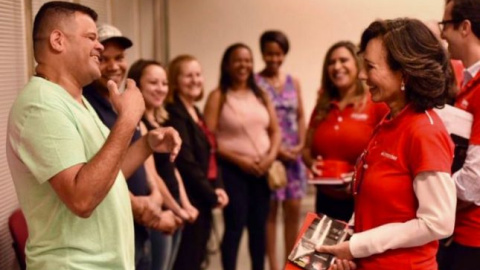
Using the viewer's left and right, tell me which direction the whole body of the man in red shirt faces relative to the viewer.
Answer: facing to the left of the viewer

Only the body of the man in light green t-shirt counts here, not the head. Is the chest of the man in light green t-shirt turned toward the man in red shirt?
yes

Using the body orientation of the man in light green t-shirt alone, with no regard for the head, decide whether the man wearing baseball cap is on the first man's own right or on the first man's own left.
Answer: on the first man's own left

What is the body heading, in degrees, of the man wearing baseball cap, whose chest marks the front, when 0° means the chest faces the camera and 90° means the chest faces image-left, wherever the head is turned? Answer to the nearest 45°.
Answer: approximately 315°

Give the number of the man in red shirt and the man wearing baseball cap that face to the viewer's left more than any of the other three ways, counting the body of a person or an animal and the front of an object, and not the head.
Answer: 1

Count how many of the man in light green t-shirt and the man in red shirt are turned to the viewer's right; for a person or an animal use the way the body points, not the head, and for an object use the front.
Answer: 1

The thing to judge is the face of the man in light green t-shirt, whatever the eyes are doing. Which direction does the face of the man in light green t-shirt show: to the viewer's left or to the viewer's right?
to the viewer's right

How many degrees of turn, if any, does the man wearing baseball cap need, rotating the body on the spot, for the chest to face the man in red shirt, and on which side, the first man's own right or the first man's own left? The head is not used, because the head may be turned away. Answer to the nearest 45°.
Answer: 0° — they already face them

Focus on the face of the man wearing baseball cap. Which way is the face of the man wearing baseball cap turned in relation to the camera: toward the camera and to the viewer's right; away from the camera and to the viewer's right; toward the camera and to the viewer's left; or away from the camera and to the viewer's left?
toward the camera and to the viewer's right

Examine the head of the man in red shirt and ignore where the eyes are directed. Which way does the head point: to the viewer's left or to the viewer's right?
to the viewer's left

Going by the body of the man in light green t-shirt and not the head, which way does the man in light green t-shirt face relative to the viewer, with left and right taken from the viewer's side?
facing to the right of the viewer
